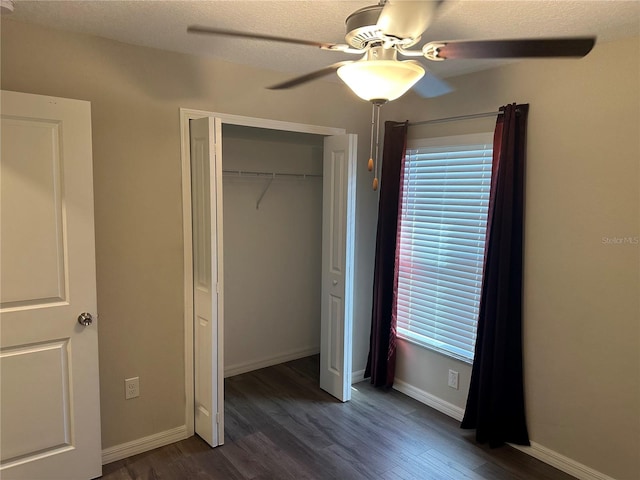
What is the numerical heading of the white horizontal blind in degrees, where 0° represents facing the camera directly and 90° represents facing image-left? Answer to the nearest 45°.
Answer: approximately 45°

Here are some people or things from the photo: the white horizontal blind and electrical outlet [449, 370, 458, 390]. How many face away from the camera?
0

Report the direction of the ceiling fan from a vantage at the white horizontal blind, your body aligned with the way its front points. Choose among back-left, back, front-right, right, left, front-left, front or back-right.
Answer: front-left

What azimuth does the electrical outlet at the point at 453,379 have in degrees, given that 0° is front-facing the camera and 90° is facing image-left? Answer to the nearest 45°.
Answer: approximately 45°

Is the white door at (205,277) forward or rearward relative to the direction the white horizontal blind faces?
forward

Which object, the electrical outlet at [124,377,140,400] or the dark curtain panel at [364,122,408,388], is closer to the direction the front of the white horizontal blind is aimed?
the electrical outlet

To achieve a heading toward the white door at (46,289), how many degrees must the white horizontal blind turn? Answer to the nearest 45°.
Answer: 0° — it already faces it
